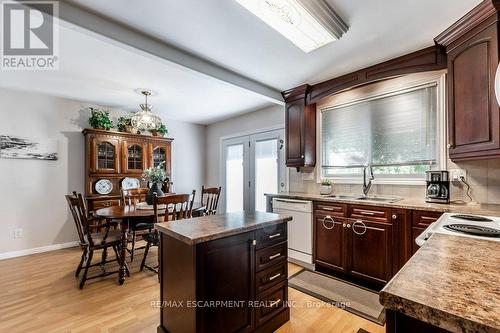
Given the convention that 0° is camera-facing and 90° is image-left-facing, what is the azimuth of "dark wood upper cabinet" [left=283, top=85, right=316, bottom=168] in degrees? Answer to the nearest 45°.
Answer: approximately 45°

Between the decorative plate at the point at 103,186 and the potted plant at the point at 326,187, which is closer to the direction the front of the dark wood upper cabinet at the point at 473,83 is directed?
the decorative plate

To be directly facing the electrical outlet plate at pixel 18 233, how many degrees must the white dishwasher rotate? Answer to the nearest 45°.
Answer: approximately 45° to its right

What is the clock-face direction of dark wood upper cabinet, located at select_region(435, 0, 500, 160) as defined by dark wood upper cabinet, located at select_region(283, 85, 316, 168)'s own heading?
dark wood upper cabinet, located at select_region(435, 0, 500, 160) is roughly at 9 o'clock from dark wood upper cabinet, located at select_region(283, 85, 316, 168).

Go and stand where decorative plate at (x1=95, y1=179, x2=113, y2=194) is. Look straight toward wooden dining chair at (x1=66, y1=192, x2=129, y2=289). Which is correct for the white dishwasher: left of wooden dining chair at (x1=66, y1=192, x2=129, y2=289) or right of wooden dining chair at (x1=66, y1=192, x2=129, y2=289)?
left

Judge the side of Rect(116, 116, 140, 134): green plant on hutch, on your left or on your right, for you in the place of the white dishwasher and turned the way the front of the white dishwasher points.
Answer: on your right

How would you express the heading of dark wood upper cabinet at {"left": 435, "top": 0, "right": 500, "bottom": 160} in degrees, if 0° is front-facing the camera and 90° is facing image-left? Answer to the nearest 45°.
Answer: approximately 45°
